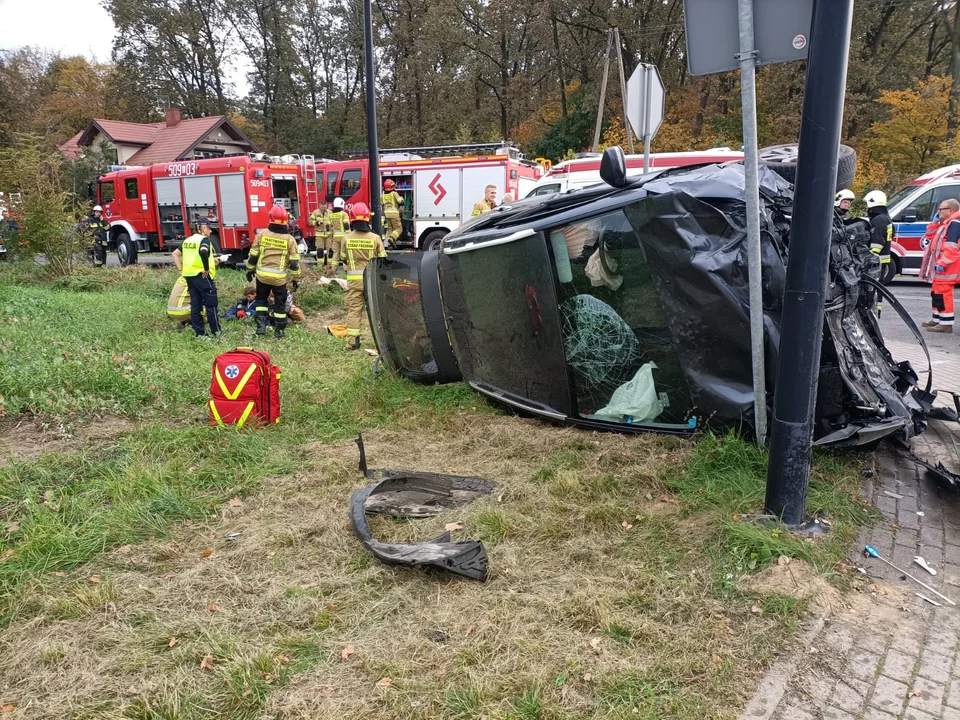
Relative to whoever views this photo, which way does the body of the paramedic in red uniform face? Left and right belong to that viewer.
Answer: facing to the left of the viewer

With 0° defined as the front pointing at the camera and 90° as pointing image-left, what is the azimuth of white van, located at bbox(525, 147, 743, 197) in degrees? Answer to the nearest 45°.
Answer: approximately 90°

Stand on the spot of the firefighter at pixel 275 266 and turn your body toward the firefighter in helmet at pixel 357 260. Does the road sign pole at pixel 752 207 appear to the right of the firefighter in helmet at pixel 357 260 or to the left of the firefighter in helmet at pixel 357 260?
right

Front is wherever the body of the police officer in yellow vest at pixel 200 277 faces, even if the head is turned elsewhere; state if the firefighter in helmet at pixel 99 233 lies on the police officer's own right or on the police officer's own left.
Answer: on the police officer's own left

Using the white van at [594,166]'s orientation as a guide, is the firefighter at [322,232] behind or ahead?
ahead

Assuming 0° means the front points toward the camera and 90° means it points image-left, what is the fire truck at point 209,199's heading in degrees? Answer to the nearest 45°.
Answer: approximately 135°

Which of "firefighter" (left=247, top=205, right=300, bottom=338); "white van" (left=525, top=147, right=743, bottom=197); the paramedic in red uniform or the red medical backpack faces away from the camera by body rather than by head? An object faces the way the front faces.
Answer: the firefighter

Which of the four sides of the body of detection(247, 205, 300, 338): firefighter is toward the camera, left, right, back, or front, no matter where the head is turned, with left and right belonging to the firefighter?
back

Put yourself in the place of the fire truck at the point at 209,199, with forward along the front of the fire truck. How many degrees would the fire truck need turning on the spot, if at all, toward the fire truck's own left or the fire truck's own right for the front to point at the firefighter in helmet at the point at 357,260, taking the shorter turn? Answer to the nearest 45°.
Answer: approximately 135° to the fire truck's own left

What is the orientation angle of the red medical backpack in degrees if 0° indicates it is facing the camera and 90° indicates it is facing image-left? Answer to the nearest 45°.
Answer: approximately 45°
